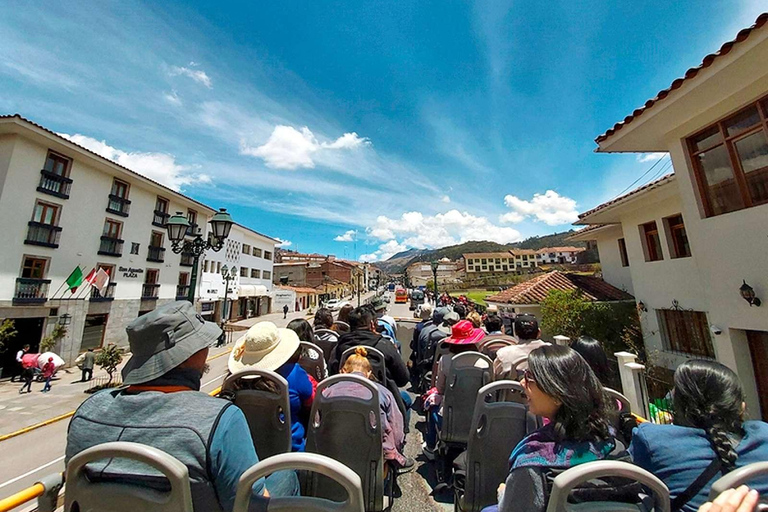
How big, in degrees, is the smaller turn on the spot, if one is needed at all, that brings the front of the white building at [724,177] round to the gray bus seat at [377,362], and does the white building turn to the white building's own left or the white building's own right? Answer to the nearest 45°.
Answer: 0° — it already faces it

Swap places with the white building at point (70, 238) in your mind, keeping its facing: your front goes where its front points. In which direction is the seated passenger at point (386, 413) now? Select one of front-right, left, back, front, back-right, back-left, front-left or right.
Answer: front-right

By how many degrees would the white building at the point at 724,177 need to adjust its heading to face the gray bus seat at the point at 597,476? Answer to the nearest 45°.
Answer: approximately 45° to its left

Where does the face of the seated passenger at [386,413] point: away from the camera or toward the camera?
away from the camera

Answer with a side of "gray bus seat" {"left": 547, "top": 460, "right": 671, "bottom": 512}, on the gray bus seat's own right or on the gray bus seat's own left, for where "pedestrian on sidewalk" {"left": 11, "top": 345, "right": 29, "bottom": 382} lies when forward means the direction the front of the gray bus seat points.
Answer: on the gray bus seat's own left

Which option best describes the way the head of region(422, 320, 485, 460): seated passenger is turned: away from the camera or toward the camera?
away from the camera

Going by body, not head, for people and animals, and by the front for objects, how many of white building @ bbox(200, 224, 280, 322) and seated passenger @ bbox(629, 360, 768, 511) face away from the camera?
1

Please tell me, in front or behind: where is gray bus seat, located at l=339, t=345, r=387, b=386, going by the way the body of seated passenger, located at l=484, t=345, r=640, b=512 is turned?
in front

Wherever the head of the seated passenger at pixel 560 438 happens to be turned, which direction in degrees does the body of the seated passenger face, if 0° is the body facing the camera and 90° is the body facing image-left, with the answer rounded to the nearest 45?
approximately 135°

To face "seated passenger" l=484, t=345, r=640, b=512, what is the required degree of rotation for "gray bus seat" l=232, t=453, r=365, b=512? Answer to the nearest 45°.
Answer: approximately 90° to its right

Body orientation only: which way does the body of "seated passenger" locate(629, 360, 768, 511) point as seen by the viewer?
away from the camera

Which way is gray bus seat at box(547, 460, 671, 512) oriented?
away from the camera

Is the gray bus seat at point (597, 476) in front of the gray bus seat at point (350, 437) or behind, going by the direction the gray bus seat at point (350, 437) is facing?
behind
